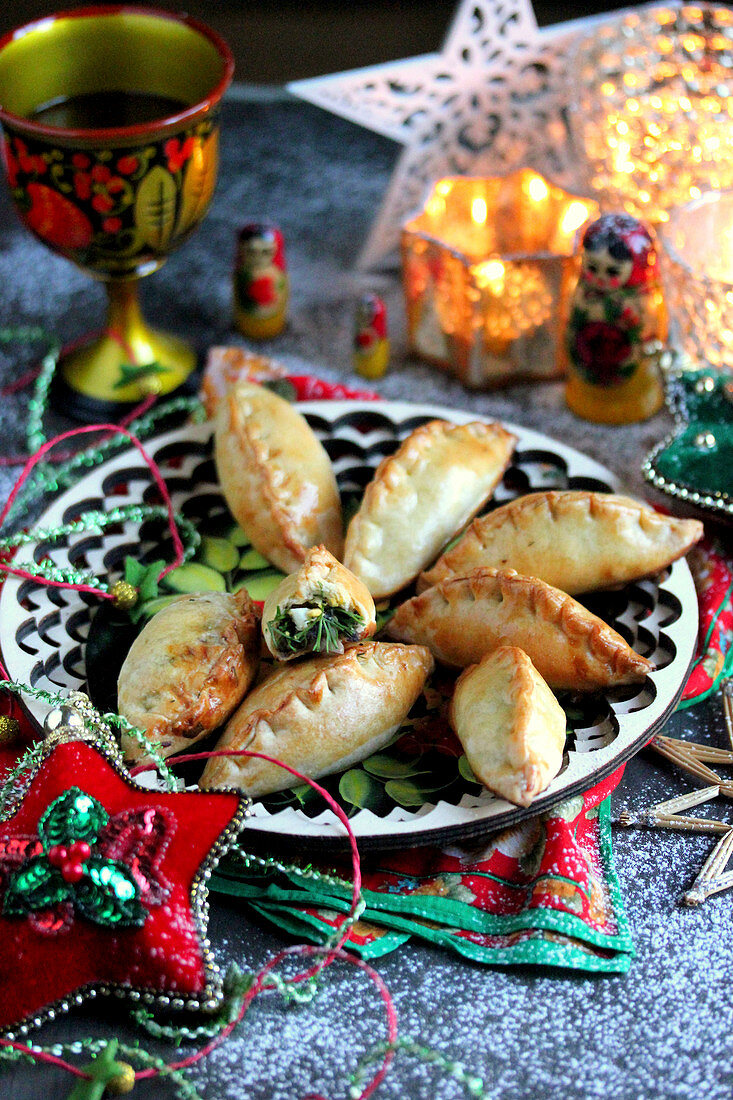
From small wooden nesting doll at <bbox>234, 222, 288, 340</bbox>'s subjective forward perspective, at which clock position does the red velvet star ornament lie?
The red velvet star ornament is roughly at 12 o'clock from the small wooden nesting doll.

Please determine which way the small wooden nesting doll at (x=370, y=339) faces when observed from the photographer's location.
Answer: facing the viewer and to the left of the viewer

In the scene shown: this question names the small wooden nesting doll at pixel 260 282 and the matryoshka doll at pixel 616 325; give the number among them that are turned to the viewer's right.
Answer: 0

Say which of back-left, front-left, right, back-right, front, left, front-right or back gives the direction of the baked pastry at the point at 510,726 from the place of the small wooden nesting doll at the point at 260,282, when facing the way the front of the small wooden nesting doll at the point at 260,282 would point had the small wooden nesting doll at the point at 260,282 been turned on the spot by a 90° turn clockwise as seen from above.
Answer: left

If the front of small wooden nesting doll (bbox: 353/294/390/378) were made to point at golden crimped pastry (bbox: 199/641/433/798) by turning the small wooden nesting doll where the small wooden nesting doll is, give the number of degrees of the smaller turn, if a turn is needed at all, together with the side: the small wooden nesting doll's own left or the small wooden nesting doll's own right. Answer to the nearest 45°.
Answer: approximately 45° to the small wooden nesting doll's own left

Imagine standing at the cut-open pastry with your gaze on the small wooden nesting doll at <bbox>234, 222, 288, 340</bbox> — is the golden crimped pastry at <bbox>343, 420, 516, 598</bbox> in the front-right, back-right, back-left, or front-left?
front-right

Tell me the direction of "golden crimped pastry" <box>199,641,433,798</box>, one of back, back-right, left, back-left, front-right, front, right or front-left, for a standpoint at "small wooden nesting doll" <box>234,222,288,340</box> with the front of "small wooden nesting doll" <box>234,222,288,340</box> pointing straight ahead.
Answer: front

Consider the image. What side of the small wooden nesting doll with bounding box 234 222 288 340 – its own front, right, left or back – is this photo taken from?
front

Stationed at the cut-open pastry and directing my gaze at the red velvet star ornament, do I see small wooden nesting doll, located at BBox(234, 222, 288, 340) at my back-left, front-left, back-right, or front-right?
back-right

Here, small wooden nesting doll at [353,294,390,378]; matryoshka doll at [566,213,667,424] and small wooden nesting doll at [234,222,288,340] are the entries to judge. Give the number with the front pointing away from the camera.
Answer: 0

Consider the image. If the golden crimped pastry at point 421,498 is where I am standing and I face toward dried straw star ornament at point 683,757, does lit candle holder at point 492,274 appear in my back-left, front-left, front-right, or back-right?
back-left
